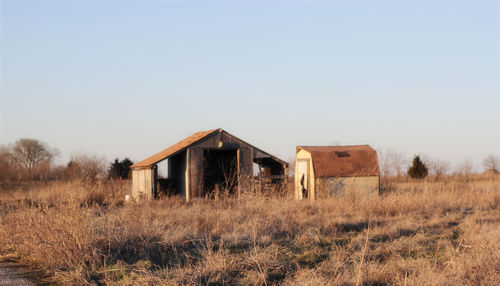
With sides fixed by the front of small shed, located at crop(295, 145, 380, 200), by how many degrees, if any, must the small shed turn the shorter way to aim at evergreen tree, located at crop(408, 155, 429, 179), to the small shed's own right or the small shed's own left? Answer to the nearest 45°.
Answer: approximately 135° to the small shed's own right

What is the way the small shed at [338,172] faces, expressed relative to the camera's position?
facing the viewer and to the left of the viewer

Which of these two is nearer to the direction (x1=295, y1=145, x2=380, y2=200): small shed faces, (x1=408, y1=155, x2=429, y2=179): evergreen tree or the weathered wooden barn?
the weathered wooden barn

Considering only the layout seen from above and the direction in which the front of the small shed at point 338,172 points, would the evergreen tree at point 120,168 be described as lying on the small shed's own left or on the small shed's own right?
on the small shed's own right

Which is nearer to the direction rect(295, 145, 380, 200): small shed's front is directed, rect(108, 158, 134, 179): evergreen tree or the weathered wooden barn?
the weathered wooden barn
